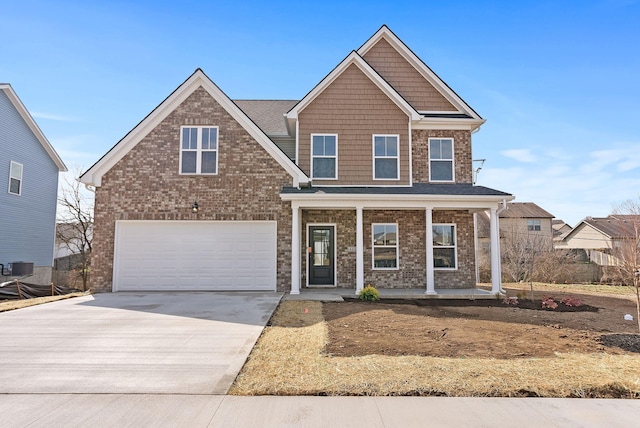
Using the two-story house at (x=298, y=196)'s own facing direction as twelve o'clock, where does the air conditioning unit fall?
The air conditioning unit is roughly at 4 o'clock from the two-story house.

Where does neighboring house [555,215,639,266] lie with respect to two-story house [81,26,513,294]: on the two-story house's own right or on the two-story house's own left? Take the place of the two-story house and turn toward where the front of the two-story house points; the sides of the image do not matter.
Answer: on the two-story house's own left

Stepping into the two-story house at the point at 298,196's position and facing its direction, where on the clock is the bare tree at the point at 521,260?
The bare tree is roughly at 8 o'clock from the two-story house.

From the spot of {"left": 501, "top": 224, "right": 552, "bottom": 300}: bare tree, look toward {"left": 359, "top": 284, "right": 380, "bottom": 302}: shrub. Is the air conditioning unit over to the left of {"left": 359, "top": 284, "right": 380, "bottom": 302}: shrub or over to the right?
right

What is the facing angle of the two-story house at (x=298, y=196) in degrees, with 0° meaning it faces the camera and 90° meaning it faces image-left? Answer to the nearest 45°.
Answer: approximately 0°

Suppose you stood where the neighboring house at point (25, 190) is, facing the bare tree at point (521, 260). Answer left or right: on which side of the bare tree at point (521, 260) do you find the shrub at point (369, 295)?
right

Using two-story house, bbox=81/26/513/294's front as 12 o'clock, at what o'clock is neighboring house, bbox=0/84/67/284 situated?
The neighboring house is roughly at 4 o'clock from the two-story house.

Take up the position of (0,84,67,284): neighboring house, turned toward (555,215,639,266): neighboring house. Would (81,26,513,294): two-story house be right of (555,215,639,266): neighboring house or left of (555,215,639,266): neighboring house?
right
